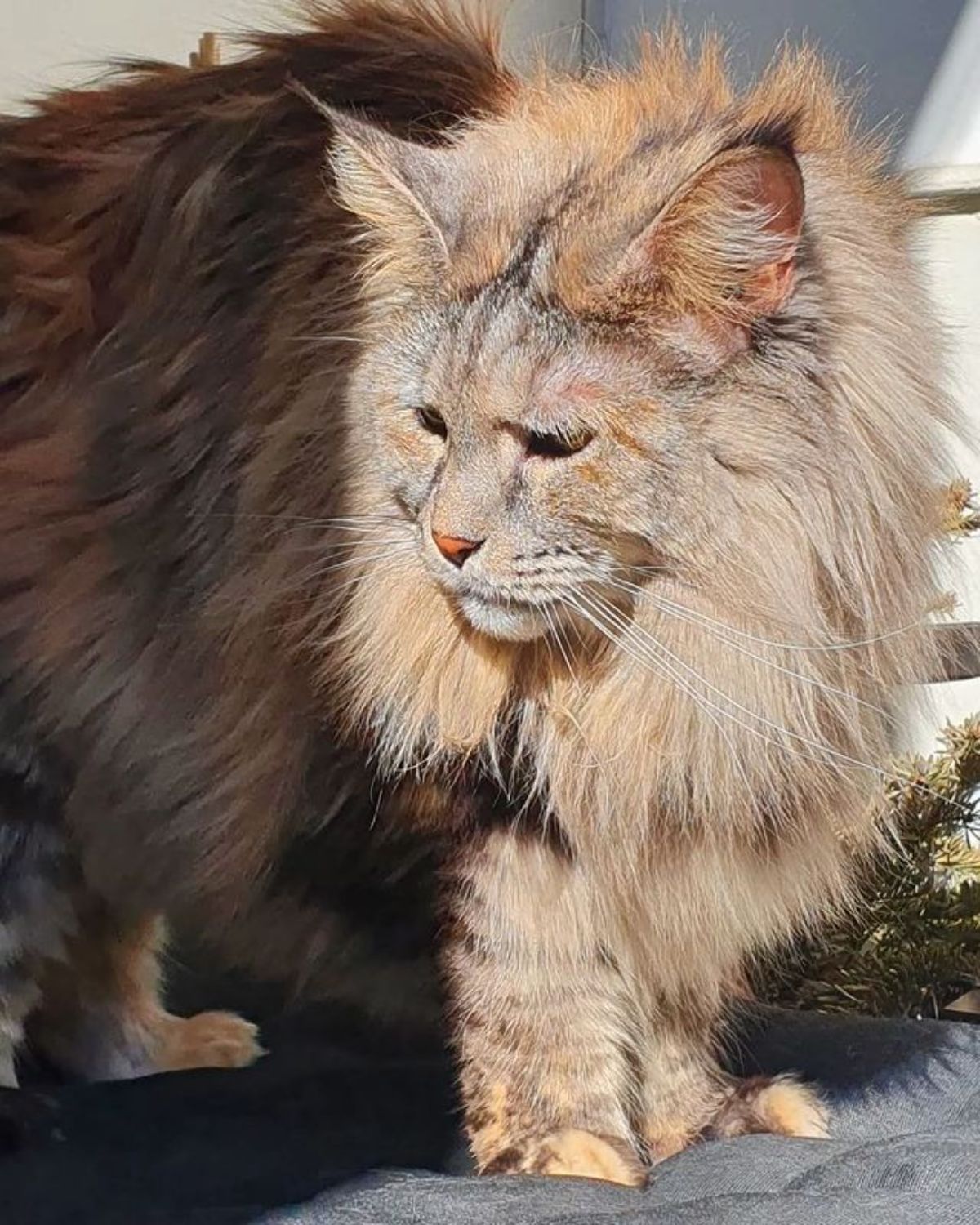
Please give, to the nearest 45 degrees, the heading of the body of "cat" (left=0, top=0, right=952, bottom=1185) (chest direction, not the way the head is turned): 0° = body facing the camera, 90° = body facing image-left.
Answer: approximately 315°
